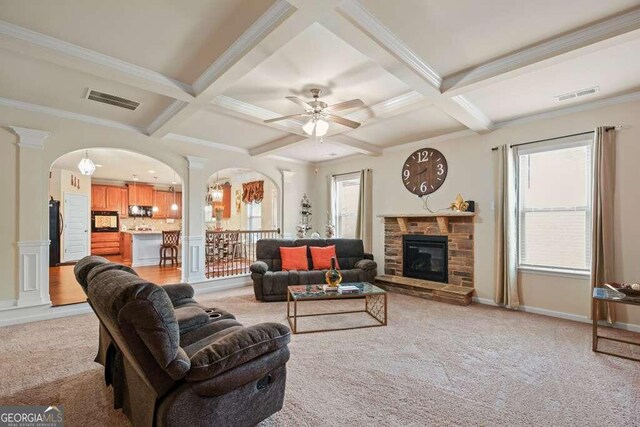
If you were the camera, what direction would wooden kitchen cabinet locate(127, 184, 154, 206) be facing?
facing the viewer

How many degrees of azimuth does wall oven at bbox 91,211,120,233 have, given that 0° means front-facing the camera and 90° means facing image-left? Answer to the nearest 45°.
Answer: approximately 0°

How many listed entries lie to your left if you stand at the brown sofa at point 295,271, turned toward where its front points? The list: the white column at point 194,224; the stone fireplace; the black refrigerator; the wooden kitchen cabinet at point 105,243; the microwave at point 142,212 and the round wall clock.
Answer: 2

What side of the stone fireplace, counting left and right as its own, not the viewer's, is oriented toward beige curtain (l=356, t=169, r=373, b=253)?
right

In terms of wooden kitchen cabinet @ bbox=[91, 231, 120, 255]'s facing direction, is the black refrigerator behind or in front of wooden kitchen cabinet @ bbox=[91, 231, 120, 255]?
in front

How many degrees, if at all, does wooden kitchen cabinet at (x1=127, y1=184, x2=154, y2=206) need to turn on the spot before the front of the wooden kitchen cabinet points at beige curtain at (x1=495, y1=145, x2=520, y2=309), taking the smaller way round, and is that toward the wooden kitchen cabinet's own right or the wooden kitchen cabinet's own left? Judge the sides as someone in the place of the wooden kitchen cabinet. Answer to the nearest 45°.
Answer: approximately 45° to the wooden kitchen cabinet's own left

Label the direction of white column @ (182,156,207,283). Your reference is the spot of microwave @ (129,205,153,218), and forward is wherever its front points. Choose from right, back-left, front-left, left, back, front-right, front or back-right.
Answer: front

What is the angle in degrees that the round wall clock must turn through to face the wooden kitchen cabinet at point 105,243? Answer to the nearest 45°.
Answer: approximately 45° to its right

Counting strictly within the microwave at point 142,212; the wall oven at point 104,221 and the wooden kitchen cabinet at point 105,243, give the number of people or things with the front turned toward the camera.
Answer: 3

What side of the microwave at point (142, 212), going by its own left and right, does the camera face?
front

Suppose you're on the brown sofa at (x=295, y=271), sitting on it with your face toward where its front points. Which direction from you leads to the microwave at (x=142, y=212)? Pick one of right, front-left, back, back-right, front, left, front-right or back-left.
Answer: back-right

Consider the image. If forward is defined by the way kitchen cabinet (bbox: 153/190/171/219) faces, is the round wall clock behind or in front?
in front

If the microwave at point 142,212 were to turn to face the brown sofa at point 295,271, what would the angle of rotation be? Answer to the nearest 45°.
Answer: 0° — it already faces it
